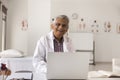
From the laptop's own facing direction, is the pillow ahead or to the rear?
ahead

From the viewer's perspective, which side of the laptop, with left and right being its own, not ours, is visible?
back

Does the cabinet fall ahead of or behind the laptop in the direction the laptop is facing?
ahead
